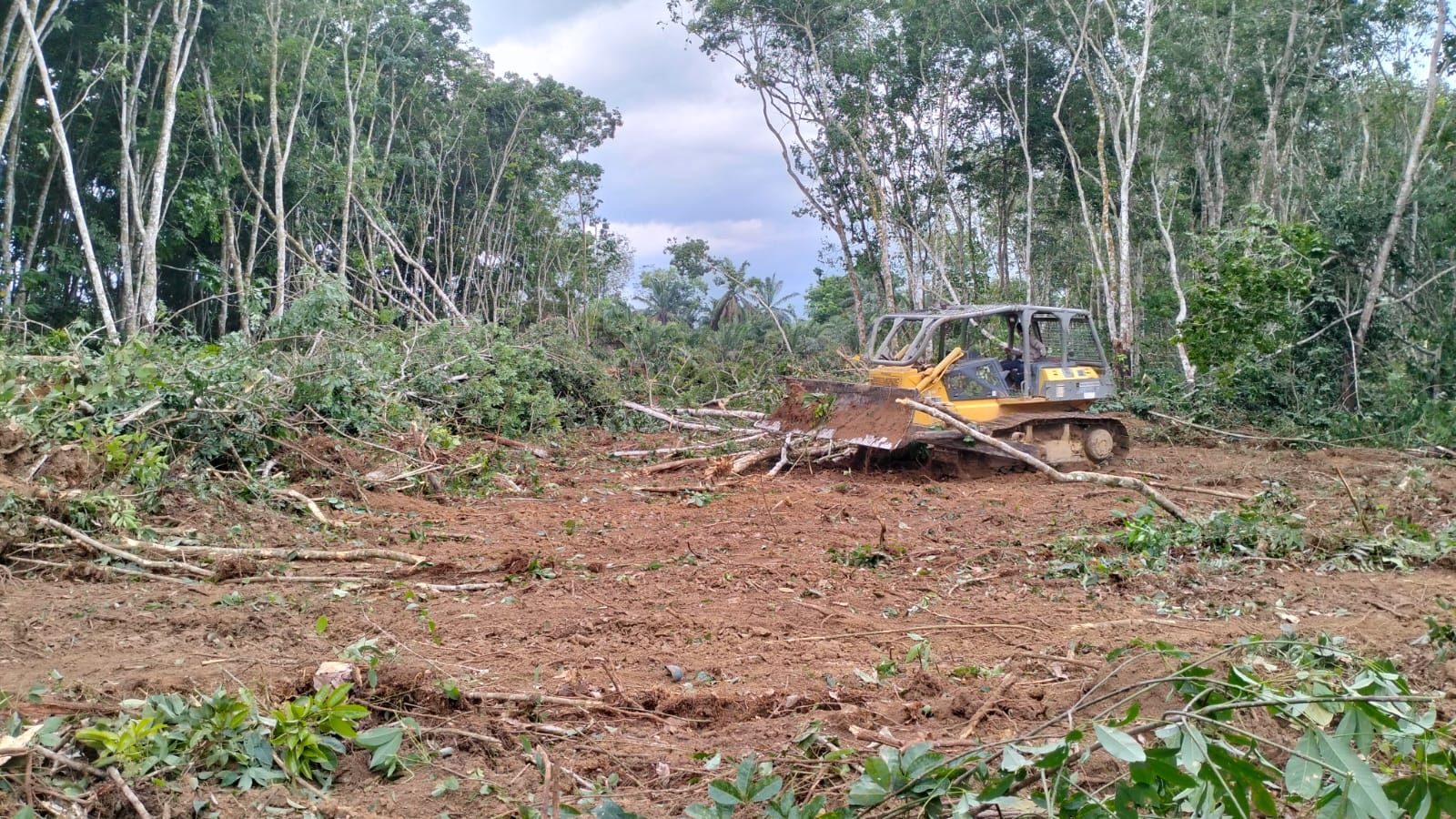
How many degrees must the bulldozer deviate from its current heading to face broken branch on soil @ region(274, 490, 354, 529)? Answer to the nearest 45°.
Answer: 0° — it already faces it

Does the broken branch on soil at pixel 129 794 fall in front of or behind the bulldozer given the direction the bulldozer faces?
in front

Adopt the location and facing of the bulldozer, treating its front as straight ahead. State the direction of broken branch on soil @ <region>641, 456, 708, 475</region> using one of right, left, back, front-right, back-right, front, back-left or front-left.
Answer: front-right

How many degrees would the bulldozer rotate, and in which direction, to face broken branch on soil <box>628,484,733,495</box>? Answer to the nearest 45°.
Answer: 0° — it already faces it

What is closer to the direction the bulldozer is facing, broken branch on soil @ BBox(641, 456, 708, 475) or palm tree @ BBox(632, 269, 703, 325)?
the broken branch on soil

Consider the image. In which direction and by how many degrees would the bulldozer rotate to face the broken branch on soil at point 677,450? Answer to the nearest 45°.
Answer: approximately 45° to its right

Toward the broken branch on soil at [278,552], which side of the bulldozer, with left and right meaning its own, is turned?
front

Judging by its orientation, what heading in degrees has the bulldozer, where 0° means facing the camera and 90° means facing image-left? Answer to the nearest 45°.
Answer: approximately 45°

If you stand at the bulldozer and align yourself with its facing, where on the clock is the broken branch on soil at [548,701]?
The broken branch on soil is roughly at 11 o'clock from the bulldozer.

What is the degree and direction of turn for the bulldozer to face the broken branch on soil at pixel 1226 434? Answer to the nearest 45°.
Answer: approximately 180°

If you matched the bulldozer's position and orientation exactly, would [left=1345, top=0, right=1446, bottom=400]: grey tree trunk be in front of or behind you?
behind

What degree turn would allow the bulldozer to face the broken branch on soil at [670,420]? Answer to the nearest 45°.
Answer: approximately 90° to its right

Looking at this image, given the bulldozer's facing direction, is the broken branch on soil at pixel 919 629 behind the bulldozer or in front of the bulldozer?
in front
